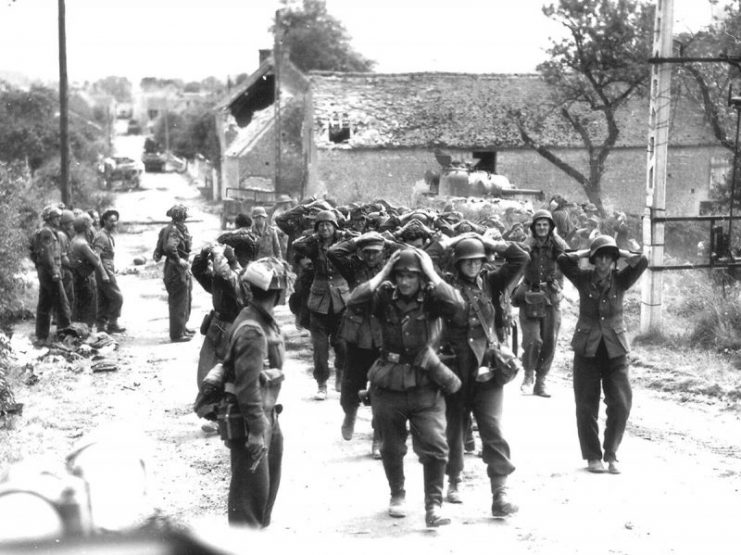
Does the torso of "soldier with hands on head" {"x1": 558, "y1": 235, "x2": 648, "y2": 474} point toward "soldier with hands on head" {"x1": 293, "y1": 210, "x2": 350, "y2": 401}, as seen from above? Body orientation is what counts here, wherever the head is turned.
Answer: no

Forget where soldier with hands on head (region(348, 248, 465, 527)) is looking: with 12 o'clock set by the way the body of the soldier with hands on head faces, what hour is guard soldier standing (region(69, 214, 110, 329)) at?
The guard soldier standing is roughly at 5 o'clock from the soldier with hands on head.

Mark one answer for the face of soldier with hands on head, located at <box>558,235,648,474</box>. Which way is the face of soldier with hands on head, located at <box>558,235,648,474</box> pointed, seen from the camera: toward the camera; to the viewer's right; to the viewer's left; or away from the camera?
toward the camera

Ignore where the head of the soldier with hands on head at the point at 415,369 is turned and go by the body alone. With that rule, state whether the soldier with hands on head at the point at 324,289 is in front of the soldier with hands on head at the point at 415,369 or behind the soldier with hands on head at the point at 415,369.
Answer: behind

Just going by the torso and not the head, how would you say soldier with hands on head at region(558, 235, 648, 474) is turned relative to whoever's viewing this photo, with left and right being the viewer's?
facing the viewer

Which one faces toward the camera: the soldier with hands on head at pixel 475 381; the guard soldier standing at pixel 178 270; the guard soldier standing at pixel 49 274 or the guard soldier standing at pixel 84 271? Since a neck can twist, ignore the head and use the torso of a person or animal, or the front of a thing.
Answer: the soldier with hands on head at pixel 475 381

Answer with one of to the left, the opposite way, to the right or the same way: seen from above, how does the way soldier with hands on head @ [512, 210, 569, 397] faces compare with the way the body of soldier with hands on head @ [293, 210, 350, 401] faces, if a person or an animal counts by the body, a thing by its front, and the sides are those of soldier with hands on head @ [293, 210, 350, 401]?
the same way

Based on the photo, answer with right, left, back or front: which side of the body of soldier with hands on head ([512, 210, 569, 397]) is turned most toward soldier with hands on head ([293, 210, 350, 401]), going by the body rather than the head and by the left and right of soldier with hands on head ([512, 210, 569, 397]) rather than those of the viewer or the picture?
right

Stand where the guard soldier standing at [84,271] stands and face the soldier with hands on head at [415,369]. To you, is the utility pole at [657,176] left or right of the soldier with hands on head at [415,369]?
left

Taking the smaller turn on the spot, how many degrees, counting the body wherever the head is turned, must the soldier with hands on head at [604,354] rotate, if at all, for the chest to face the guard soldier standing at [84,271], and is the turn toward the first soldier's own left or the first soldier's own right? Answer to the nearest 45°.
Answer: approximately 135° to the first soldier's own right

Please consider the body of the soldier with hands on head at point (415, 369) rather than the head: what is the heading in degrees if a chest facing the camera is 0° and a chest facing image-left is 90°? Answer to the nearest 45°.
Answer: approximately 0°

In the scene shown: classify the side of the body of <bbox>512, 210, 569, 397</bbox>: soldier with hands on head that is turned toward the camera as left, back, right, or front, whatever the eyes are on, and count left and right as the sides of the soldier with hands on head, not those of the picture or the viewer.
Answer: front

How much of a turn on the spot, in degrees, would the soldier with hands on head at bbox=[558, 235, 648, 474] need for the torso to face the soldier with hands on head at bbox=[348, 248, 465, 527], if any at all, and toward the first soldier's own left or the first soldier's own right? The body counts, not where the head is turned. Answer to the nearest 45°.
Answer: approximately 45° to the first soldier's own right

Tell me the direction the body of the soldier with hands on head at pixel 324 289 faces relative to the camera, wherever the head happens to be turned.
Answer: toward the camera

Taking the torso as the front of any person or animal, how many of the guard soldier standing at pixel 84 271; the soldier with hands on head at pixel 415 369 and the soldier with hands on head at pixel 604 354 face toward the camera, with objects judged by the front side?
2

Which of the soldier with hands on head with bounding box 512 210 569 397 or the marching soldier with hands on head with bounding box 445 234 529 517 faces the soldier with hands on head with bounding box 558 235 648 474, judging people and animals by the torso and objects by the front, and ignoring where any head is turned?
the soldier with hands on head with bounding box 512 210 569 397
